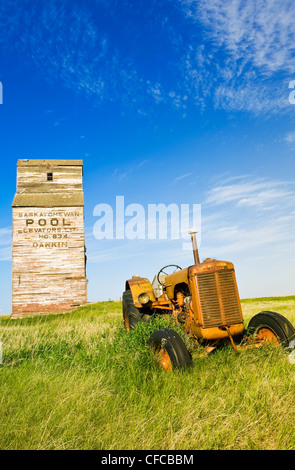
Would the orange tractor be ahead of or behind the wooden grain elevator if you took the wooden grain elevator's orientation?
ahead

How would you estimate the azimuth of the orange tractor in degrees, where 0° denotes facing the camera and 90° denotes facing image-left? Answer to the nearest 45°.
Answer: approximately 315°

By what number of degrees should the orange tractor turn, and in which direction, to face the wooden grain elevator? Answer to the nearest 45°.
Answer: approximately 180°

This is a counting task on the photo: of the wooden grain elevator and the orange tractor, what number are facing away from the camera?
0

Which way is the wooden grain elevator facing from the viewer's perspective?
toward the camera
